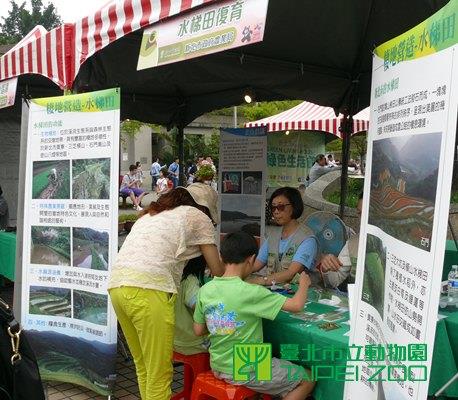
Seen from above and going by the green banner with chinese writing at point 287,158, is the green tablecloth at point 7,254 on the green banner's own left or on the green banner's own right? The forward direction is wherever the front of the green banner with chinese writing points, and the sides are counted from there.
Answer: on the green banner's own right

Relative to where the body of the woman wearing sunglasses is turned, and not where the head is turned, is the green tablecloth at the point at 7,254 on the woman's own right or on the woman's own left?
on the woman's own right

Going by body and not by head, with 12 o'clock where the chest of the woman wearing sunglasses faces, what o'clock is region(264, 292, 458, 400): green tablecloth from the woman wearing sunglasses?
The green tablecloth is roughly at 10 o'clock from the woman wearing sunglasses.

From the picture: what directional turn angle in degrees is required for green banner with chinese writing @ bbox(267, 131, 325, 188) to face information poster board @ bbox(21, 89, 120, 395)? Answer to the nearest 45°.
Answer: approximately 45° to its right

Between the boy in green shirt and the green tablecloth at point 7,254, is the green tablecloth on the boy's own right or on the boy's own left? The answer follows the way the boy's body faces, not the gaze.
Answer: on the boy's own left

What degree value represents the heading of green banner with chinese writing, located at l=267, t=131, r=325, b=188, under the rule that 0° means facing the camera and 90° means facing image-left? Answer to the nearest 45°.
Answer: approximately 0°

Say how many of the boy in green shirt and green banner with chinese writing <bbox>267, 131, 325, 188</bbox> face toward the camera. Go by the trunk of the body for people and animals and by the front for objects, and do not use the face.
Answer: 1

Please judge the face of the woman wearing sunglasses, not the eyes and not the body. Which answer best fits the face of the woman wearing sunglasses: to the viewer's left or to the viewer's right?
to the viewer's left

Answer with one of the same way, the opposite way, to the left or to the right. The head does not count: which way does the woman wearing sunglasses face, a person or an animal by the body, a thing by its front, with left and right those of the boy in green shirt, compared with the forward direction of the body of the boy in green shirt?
the opposite way

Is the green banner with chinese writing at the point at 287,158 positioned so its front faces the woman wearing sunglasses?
yes

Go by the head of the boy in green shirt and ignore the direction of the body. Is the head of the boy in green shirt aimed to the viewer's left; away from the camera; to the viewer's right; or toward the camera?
away from the camera

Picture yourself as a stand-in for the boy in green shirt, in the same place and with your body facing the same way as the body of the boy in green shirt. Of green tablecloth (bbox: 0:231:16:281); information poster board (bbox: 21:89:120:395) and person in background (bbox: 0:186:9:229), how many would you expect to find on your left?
3

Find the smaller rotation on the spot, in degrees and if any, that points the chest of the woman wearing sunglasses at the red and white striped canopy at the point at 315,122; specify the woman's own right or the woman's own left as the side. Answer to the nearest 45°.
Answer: approximately 135° to the woman's own right

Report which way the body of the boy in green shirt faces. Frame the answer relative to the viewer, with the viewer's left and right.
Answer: facing away from the viewer and to the right of the viewer

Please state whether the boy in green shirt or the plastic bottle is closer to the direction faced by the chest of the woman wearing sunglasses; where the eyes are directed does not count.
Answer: the boy in green shirt

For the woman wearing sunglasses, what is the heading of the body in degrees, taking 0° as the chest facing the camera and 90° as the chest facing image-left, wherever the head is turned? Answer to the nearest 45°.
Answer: approximately 45°
